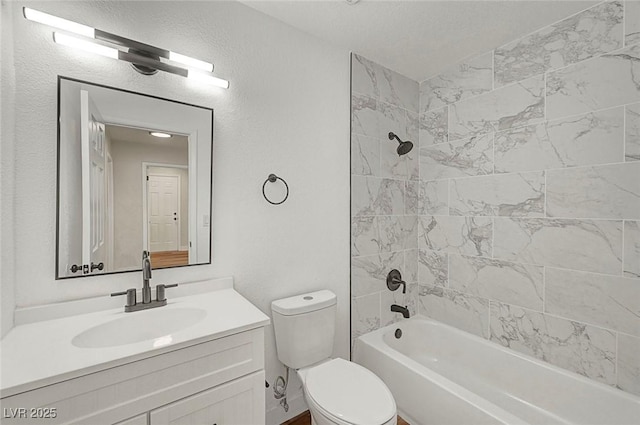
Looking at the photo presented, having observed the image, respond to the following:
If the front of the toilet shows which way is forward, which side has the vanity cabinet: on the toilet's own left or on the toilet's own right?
on the toilet's own right

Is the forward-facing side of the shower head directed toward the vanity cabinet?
no

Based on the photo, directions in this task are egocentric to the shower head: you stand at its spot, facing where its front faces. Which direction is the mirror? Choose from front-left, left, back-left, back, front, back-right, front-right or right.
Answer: right

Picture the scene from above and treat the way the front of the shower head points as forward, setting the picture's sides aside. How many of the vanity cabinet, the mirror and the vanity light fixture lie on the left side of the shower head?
0

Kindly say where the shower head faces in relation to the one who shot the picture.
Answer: facing the viewer and to the right of the viewer

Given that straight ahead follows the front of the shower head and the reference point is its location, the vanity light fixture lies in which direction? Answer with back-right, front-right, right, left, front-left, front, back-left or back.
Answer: right

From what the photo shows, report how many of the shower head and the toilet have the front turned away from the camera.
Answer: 0
